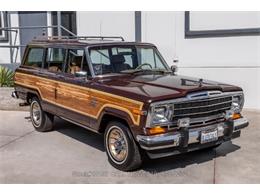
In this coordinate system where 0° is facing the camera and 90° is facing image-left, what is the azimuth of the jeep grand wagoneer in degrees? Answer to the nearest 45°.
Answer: approximately 315°
